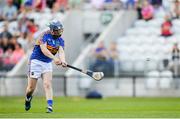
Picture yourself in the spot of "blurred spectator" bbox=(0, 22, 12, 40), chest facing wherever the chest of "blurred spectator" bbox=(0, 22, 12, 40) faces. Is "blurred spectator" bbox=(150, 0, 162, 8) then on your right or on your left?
on your left

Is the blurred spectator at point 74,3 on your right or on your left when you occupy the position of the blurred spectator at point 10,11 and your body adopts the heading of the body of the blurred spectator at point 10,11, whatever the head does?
on your left

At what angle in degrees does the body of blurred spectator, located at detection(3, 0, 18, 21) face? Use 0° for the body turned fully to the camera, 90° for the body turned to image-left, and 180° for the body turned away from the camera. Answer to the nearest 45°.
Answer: approximately 0°

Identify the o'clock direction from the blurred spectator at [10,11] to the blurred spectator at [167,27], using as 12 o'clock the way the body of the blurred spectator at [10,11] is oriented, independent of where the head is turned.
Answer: the blurred spectator at [167,27] is roughly at 10 o'clock from the blurred spectator at [10,11].

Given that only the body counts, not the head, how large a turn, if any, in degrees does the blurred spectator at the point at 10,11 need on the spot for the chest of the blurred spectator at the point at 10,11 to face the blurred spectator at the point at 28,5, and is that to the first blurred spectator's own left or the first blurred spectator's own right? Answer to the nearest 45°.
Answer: approximately 90° to the first blurred spectator's own left

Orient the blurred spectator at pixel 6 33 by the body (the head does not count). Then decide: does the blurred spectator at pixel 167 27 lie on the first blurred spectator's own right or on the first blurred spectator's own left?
on the first blurred spectator's own left

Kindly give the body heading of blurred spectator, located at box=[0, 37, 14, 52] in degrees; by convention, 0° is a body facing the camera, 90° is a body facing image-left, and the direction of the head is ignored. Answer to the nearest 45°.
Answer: approximately 0°
